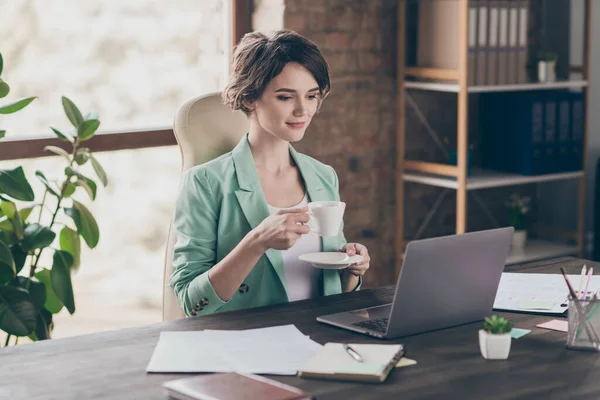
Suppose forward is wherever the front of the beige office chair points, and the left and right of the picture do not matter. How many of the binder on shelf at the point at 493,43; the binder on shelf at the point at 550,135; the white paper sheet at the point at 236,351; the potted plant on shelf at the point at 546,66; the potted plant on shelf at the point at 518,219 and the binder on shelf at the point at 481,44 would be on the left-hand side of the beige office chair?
5

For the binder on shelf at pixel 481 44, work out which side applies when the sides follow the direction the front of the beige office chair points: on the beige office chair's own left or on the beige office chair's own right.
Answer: on the beige office chair's own left

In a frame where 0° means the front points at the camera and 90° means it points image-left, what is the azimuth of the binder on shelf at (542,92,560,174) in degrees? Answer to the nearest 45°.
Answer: approximately 0°

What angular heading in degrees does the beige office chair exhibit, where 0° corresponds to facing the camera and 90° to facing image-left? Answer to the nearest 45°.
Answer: approximately 315°

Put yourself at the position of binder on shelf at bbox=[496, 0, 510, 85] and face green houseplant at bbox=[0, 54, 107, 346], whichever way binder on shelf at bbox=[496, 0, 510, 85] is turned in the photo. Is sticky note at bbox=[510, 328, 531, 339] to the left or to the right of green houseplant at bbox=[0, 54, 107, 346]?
left

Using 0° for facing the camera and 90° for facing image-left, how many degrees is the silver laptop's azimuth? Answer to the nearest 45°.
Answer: approximately 135°

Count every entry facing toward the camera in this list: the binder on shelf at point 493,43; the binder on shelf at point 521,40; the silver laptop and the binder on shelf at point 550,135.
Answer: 3

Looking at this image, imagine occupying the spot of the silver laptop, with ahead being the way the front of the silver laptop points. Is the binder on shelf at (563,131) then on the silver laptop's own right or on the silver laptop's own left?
on the silver laptop's own right

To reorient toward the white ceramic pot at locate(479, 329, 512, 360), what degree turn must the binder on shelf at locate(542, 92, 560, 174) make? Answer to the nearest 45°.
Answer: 0° — it already faces it

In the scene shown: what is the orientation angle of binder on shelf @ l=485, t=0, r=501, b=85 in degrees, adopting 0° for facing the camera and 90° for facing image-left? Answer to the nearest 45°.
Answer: approximately 0°

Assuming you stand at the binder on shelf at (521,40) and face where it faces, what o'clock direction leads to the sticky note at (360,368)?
The sticky note is roughly at 12 o'clock from the binder on shelf.
